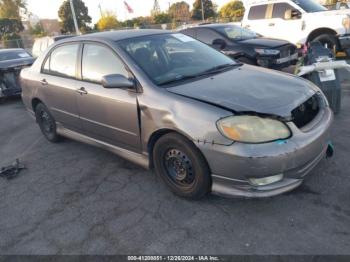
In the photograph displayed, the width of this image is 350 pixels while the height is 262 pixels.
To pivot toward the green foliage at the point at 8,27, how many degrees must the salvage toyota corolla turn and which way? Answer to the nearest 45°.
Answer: approximately 180°

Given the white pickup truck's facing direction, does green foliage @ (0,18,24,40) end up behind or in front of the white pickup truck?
behind

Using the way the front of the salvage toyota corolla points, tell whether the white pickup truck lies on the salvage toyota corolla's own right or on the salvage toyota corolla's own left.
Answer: on the salvage toyota corolla's own left

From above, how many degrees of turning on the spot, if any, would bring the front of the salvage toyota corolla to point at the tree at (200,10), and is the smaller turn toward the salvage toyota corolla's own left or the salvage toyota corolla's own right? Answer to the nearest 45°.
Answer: approximately 135° to the salvage toyota corolla's own left

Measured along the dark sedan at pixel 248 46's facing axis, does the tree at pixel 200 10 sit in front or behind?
behind

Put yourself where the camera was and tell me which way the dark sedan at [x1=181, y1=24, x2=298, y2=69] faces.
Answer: facing the viewer and to the right of the viewer

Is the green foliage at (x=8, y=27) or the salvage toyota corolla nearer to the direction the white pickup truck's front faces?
the salvage toyota corolla

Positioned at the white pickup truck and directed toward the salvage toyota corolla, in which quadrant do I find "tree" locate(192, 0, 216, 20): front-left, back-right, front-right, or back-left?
back-right

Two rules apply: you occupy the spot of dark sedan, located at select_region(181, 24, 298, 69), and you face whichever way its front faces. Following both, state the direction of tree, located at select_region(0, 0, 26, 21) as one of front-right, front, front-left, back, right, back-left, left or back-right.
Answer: back

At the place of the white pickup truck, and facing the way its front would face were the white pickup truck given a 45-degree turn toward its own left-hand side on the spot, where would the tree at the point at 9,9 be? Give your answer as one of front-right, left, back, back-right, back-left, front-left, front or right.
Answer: back-left

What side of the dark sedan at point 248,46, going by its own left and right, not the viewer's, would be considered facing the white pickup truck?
left

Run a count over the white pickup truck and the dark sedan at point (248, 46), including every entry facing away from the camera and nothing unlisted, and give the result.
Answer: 0

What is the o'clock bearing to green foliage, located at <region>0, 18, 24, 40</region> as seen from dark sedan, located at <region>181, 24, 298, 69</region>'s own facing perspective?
The green foliage is roughly at 6 o'clock from the dark sedan.

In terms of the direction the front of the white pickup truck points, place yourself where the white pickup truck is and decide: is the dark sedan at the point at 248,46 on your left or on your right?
on your right
